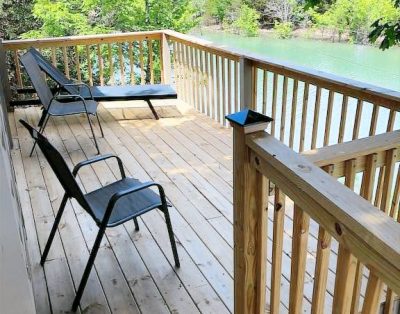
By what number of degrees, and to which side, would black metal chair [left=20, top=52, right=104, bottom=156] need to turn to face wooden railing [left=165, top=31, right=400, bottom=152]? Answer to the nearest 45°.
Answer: approximately 45° to its right

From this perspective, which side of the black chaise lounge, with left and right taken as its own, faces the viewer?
right

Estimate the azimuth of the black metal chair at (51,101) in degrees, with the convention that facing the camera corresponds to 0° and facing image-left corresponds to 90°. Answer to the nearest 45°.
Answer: approximately 270°

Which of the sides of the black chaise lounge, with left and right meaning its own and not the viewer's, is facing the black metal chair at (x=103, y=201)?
right

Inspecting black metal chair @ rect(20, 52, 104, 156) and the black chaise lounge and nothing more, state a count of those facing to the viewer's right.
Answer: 2

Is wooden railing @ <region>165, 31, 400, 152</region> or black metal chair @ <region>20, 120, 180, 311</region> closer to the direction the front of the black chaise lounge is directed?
the wooden railing

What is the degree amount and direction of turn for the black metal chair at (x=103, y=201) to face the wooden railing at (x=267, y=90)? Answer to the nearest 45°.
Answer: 0° — it already faces it
